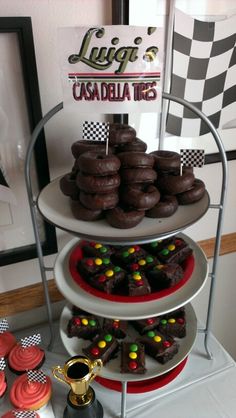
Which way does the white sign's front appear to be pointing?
toward the camera
